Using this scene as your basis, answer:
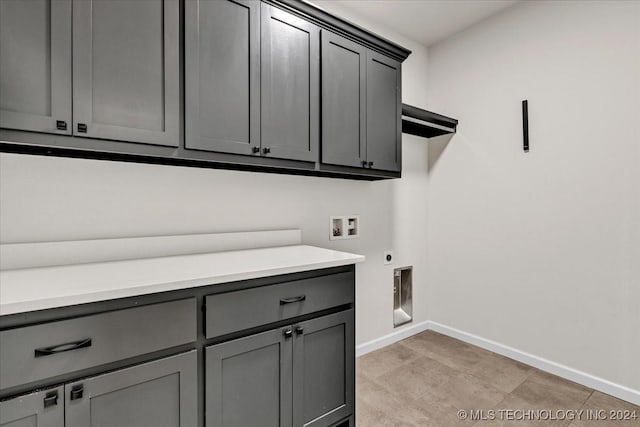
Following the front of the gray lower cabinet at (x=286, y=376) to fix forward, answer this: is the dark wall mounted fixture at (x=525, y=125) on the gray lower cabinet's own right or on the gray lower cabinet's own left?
on the gray lower cabinet's own left

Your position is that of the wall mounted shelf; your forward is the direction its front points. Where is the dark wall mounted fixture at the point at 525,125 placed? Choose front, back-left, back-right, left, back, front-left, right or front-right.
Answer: front-left

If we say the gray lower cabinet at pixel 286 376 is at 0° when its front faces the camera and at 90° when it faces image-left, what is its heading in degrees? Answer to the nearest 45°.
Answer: approximately 315°

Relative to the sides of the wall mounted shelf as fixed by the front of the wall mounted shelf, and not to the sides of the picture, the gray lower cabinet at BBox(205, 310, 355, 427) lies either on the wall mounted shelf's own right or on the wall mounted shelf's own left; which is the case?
on the wall mounted shelf's own right

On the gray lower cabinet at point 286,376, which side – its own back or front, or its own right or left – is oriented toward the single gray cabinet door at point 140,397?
right

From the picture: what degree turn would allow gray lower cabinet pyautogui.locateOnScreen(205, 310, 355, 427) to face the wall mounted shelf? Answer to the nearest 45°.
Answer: approximately 90° to its left

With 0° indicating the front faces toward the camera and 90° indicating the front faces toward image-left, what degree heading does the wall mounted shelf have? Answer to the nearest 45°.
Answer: approximately 315°
